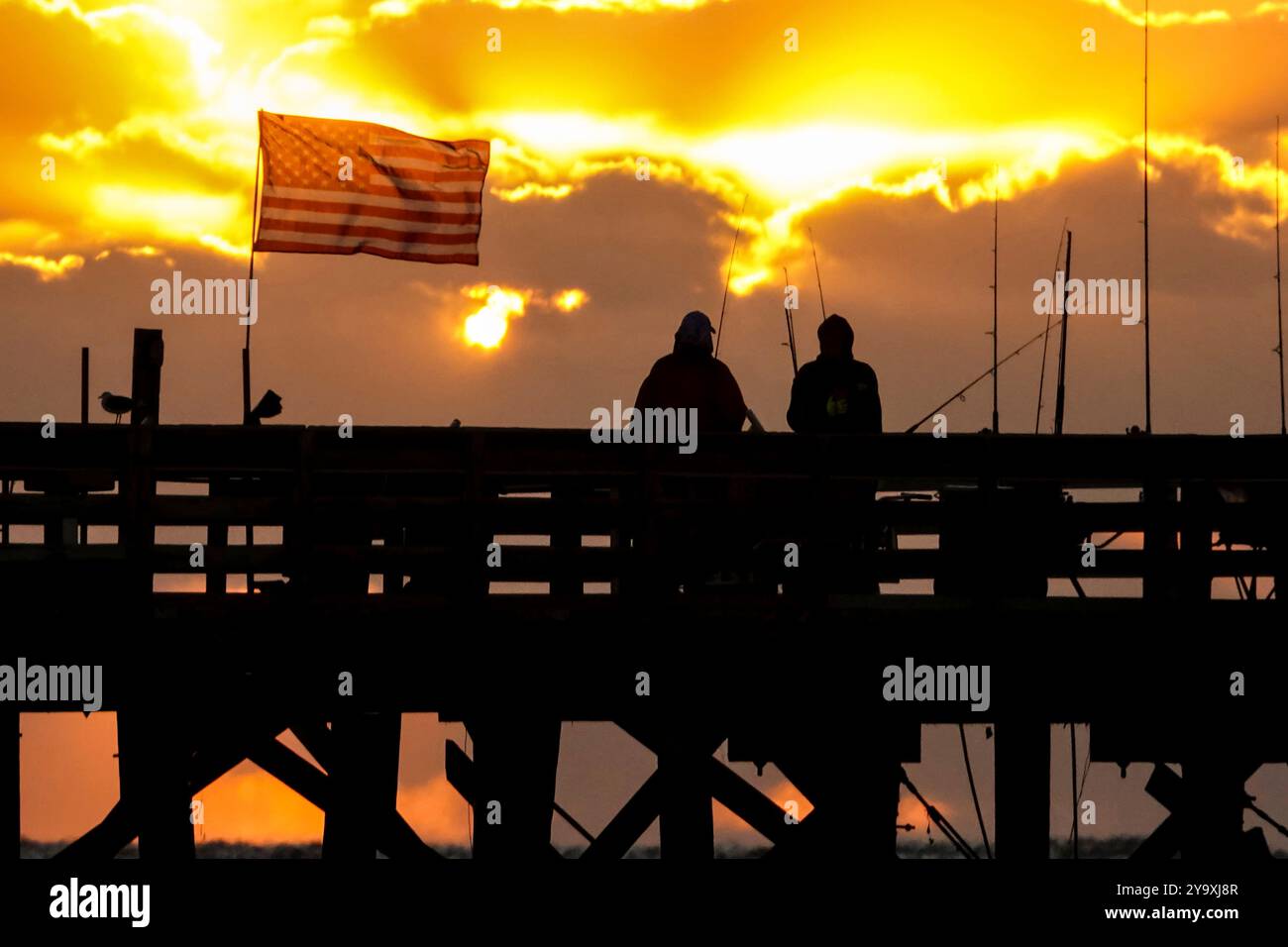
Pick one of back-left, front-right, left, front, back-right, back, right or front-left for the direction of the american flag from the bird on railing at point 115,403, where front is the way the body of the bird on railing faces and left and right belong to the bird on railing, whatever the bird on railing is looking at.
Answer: back-right

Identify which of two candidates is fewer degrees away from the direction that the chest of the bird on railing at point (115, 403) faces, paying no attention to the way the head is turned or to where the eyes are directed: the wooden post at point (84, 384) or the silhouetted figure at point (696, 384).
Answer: the wooden post

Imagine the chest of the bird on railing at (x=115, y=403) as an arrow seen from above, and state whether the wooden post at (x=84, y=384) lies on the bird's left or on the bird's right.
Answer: on the bird's right

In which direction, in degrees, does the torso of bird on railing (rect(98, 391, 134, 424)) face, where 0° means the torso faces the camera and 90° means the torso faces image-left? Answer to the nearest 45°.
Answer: approximately 90°

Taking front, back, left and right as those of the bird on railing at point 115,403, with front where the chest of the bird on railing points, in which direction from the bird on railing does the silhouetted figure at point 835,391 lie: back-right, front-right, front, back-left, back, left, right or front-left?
back-left
